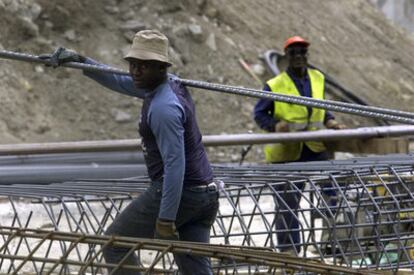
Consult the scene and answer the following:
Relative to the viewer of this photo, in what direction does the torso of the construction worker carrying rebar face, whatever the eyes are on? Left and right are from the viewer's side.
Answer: facing to the left of the viewer

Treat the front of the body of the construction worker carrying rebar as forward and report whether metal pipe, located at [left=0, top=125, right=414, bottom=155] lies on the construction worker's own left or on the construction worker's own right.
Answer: on the construction worker's own right

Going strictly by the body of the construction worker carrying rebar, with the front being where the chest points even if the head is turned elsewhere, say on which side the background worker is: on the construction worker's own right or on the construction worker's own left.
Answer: on the construction worker's own right
